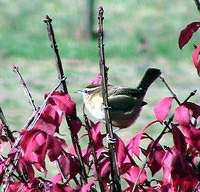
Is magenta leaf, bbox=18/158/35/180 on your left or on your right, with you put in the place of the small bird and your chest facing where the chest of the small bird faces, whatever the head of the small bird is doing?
on your left

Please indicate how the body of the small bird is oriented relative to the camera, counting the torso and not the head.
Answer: to the viewer's left

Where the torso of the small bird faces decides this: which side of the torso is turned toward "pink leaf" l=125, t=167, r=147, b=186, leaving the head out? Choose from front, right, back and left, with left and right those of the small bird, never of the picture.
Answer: left

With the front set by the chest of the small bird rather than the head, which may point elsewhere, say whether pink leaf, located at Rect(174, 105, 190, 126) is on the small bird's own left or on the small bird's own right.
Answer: on the small bird's own left

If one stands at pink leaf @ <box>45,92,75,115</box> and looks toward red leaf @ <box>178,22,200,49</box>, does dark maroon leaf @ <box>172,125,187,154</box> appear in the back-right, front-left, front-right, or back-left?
front-right

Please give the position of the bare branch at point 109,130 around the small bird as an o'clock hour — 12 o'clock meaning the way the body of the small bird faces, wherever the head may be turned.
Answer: The bare branch is roughly at 9 o'clock from the small bird.

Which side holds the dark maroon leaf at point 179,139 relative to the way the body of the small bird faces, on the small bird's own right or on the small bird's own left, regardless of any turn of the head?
on the small bird's own left
